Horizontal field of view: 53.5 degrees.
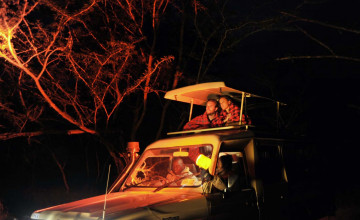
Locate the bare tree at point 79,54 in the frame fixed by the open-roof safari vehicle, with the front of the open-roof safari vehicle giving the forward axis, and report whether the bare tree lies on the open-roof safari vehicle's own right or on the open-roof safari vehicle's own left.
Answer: on the open-roof safari vehicle's own right

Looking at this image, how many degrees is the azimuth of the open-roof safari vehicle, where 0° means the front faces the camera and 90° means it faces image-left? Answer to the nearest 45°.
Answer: approximately 45°

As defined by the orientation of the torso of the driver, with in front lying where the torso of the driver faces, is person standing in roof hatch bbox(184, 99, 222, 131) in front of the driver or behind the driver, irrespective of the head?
behind

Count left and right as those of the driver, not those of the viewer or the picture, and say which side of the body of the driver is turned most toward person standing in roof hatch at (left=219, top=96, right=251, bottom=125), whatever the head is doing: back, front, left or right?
back

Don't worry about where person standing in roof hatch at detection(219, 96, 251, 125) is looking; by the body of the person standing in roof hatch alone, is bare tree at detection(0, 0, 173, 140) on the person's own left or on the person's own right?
on the person's own right

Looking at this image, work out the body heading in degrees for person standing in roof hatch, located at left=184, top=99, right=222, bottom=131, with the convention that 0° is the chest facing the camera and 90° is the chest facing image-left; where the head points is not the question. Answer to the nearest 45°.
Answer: approximately 45°

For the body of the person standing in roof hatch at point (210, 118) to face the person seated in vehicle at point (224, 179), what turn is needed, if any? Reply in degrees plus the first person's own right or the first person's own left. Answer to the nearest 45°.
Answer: approximately 45° to the first person's own left

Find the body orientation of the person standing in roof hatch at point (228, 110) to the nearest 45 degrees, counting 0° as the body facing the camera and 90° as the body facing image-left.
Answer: approximately 45°
